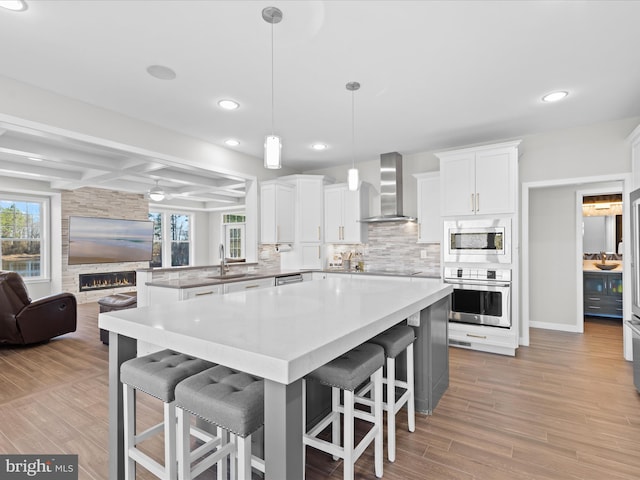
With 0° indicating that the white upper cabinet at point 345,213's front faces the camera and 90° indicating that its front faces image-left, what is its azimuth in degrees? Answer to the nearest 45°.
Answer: approximately 45°

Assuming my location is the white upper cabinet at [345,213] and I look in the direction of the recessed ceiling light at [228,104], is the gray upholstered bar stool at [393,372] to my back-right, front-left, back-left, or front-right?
front-left

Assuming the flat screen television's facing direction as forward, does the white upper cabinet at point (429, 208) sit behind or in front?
in front

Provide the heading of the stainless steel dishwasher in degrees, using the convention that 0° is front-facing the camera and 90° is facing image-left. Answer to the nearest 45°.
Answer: approximately 315°

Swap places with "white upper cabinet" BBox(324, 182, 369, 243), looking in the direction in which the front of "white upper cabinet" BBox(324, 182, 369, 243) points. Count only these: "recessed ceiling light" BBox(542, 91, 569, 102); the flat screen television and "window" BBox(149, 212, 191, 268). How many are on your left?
1

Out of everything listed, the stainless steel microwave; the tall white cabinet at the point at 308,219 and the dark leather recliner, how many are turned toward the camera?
2

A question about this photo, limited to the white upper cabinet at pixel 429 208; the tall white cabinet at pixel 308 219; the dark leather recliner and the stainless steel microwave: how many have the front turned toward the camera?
3

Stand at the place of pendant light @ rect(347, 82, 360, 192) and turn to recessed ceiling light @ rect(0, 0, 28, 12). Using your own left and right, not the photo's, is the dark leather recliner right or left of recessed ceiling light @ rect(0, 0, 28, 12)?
right

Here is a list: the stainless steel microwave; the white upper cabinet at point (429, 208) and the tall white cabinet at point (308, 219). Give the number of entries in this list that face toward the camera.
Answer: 3

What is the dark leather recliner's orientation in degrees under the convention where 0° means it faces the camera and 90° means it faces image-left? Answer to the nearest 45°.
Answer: approximately 225°

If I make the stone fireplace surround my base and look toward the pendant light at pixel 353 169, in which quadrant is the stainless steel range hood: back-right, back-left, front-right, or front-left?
front-left

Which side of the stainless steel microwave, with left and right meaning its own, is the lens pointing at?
front
